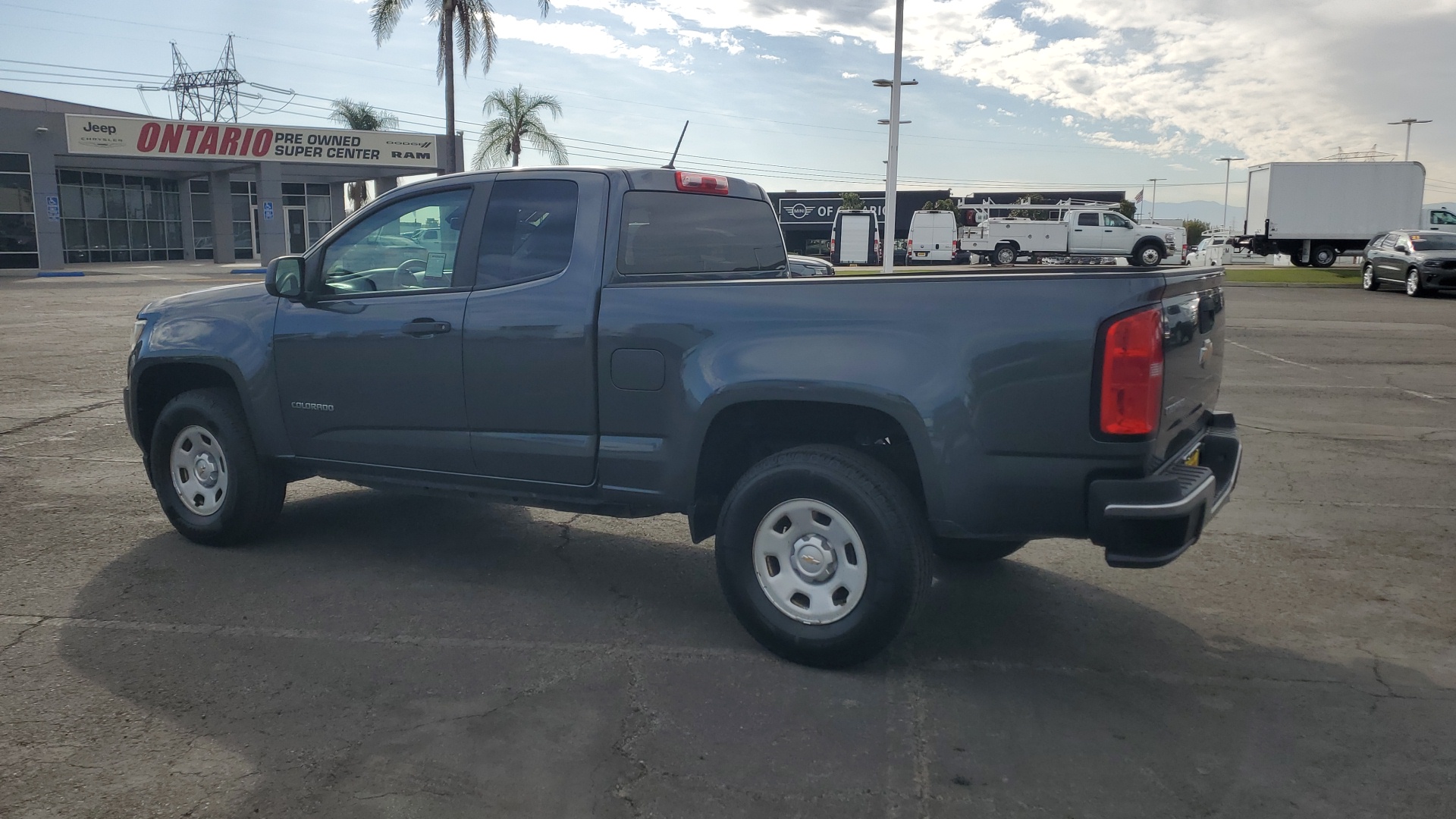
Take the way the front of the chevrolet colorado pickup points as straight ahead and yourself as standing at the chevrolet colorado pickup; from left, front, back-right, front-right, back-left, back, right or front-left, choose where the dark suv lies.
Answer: right

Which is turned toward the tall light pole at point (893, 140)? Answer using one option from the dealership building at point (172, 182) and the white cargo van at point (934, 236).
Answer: the dealership building

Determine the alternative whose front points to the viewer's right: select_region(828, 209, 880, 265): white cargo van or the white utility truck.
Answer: the white utility truck

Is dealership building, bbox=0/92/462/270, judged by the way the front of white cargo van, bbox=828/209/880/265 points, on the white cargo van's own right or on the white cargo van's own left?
on the white cargo van's own left

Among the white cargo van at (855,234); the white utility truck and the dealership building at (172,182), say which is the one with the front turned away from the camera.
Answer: the white cargo van

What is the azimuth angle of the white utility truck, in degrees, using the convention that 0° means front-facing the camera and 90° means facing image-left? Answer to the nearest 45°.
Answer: approximately 270°

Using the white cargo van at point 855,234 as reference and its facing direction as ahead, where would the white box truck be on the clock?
The white box truck is roughly at 4 o'clock from the white cargo van.

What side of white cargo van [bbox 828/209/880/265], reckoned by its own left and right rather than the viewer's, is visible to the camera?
back

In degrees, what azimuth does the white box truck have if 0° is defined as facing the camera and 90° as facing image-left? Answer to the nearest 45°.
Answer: approximately 270°

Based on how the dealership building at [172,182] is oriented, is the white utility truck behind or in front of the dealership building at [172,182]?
in front

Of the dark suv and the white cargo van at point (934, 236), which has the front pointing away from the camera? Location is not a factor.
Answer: the white cargo van

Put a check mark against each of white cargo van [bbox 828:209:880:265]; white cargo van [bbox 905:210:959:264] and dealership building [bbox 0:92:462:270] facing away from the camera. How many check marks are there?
2

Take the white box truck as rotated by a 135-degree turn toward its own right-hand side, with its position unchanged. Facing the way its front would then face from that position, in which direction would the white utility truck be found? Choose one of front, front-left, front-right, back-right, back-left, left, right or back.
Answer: front-right

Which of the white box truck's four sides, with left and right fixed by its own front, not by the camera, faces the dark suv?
right

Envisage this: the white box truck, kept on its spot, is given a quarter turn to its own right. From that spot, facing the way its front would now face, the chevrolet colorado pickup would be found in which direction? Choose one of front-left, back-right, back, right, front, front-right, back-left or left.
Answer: front

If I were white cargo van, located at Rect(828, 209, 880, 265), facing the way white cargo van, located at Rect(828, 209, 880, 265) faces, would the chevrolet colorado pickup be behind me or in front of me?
behind

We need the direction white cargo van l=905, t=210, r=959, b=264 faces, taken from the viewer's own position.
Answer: facing away from the viewer
